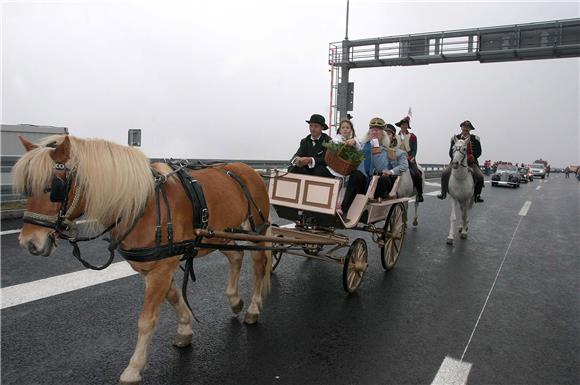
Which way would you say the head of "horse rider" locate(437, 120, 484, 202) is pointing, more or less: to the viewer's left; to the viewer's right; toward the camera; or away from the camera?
toward the camera

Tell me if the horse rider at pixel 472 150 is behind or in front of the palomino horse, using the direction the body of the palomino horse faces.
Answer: behind

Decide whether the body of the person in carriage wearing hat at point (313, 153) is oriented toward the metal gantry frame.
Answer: no

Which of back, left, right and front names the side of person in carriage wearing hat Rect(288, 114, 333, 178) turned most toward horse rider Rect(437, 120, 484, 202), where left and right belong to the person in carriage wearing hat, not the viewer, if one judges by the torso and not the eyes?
back

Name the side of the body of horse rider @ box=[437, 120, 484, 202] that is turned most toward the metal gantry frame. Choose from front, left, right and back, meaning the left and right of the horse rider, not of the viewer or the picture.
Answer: back

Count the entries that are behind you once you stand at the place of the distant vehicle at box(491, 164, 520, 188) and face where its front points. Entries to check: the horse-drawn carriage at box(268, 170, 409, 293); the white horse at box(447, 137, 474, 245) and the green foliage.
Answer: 0

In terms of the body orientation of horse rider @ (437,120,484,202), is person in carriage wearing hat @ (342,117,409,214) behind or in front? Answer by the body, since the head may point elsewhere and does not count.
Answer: in front

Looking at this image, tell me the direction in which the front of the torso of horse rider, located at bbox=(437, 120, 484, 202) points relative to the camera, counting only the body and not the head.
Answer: toward the camera

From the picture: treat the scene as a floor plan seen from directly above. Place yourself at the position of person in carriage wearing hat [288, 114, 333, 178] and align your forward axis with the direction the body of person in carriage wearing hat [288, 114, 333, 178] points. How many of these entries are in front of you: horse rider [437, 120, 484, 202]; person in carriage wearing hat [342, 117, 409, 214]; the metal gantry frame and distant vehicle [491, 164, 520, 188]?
0

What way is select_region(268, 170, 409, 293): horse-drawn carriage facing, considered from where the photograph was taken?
facing the viewer and to the left of the viewer

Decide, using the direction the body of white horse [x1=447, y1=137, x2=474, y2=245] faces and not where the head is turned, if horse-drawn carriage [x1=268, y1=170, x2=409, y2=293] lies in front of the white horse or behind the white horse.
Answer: in front

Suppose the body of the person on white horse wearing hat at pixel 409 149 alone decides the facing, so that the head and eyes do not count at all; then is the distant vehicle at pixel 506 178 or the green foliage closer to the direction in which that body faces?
the green foliage

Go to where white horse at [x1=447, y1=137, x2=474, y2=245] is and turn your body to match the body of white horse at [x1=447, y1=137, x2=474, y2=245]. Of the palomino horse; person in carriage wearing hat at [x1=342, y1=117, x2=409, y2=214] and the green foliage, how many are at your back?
0

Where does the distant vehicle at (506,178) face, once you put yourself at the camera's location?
facing the viewer
